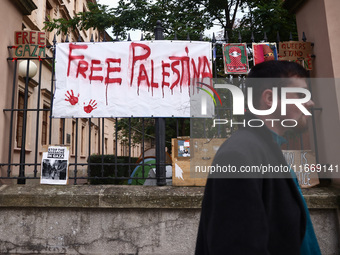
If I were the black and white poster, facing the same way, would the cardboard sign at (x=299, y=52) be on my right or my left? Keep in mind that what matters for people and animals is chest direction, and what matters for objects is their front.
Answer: on my left

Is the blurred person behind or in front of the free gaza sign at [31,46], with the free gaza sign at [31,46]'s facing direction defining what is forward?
in front

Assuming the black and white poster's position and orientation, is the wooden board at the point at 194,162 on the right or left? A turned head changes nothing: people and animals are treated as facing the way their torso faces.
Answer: on its left

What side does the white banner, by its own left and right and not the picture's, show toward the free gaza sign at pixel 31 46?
right

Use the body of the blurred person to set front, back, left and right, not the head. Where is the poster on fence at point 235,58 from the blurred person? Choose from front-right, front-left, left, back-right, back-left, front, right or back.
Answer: left

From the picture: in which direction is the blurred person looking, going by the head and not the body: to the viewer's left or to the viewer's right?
to the viewer's right

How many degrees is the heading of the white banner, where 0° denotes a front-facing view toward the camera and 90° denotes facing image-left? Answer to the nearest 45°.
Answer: approximately 0°

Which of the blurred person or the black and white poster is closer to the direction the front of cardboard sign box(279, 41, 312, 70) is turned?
the blurred person

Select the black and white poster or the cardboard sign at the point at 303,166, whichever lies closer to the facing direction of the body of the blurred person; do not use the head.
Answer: the cardboard sign

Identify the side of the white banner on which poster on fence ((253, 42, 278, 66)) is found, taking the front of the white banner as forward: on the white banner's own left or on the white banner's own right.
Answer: on the white banner's own left

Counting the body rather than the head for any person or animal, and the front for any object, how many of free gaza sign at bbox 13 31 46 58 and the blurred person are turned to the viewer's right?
1
